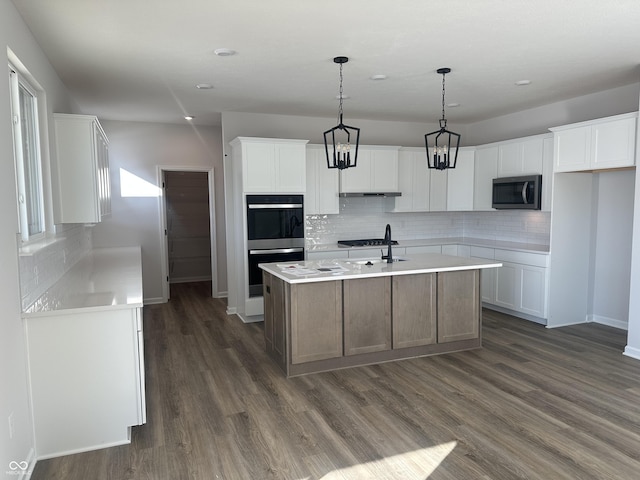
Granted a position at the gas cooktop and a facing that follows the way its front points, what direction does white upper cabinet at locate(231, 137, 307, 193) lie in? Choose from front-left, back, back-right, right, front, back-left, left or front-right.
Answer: right

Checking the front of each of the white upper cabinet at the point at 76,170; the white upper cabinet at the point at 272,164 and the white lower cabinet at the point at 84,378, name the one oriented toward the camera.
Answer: the white upper cabinet at the point at 272,164

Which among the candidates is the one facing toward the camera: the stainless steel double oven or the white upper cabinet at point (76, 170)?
the stainless steel double oven

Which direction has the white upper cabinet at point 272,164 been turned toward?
toward the camera

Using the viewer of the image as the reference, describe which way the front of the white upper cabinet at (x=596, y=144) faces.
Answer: facing the viewer and to the left of the viewer

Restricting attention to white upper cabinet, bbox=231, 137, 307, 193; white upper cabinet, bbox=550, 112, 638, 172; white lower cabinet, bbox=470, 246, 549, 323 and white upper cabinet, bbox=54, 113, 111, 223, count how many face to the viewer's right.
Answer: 1

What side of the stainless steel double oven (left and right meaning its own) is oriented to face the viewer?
front

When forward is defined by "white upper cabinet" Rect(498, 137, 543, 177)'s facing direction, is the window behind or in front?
in front

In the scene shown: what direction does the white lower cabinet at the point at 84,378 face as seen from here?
to the viewer's right

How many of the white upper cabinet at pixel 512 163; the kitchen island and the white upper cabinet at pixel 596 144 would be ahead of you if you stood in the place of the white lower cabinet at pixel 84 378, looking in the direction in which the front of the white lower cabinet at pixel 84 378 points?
3

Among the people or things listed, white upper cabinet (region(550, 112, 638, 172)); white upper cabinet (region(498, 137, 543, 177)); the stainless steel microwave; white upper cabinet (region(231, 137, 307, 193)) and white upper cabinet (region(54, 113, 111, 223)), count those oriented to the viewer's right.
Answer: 1

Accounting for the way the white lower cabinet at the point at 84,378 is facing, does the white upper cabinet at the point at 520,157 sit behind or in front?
in front

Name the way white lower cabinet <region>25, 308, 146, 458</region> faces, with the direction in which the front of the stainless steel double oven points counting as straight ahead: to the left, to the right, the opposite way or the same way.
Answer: to the left

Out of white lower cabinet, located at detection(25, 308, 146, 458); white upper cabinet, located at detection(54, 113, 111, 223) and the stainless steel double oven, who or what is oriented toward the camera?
the stainless steel double oven

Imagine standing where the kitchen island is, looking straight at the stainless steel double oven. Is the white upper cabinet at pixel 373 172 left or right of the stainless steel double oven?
right

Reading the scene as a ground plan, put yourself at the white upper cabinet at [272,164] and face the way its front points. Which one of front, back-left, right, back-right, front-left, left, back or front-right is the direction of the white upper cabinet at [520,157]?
left
